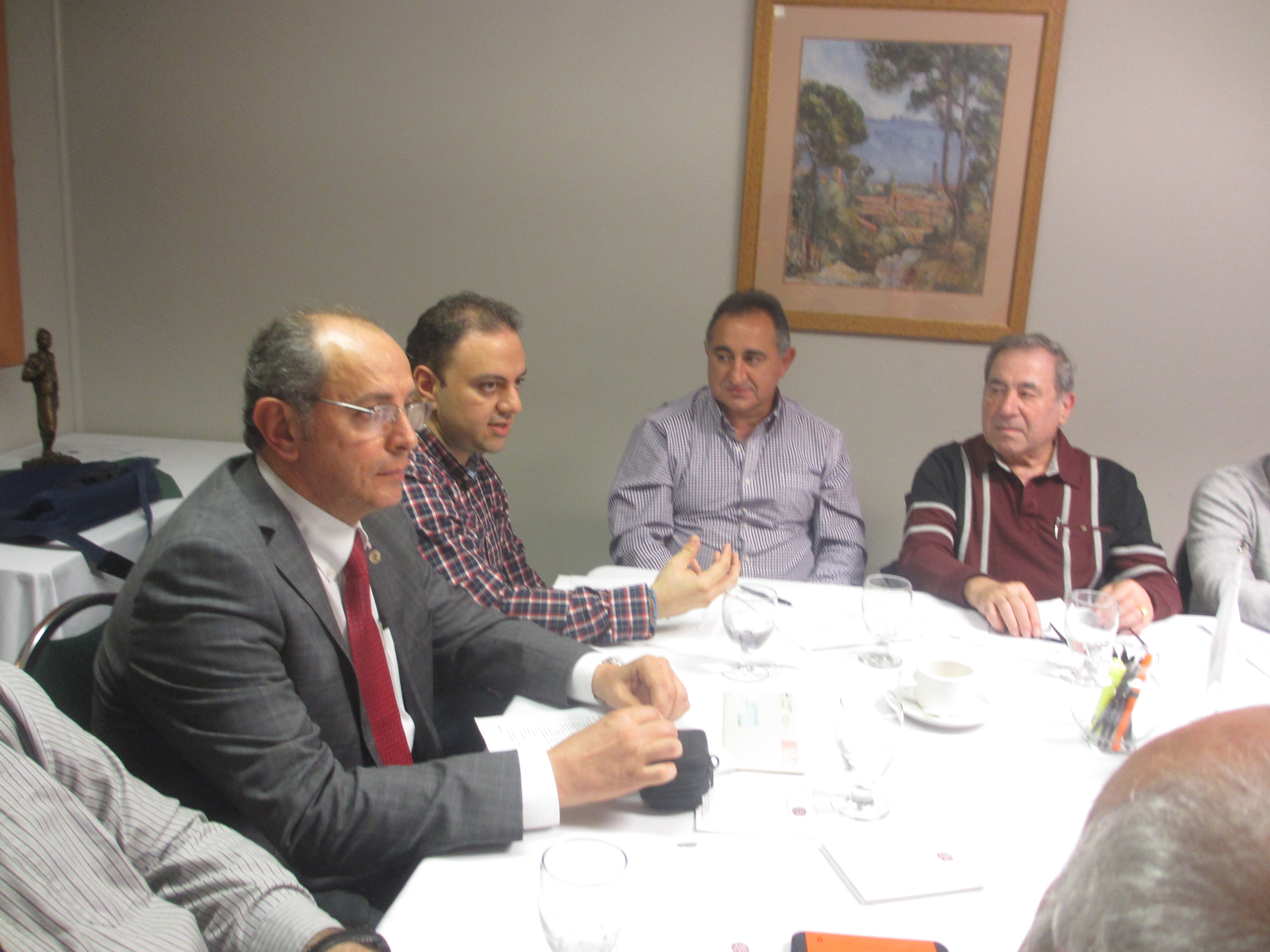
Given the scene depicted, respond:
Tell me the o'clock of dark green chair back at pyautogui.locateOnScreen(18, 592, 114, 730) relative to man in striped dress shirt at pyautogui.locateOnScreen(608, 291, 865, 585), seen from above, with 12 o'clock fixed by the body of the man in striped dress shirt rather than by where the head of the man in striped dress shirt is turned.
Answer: The dark green chair back is roughly at 1 o'clock from the man in striped dress shirt.

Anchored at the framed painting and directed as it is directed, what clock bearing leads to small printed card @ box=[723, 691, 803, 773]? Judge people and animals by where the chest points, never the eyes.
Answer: The small printed card is roughly at 12 o'clock from the framed painting.

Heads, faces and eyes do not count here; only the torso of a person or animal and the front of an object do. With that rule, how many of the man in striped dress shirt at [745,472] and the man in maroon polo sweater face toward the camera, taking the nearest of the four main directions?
2

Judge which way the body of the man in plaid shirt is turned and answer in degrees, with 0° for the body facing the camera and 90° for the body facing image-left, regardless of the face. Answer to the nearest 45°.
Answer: approximately 315°

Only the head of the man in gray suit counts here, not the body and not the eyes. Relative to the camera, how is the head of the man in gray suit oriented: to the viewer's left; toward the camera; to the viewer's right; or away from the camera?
to the viewer's right

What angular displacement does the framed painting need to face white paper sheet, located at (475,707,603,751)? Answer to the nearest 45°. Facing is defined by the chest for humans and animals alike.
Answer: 0° — it already faces it

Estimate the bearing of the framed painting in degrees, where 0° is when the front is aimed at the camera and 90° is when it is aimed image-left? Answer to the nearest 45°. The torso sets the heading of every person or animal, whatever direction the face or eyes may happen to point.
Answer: approximately 0°

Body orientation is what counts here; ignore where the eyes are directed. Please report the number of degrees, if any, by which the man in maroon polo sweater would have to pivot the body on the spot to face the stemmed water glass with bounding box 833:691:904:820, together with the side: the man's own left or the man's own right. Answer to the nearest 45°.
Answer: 0° — they already face it
